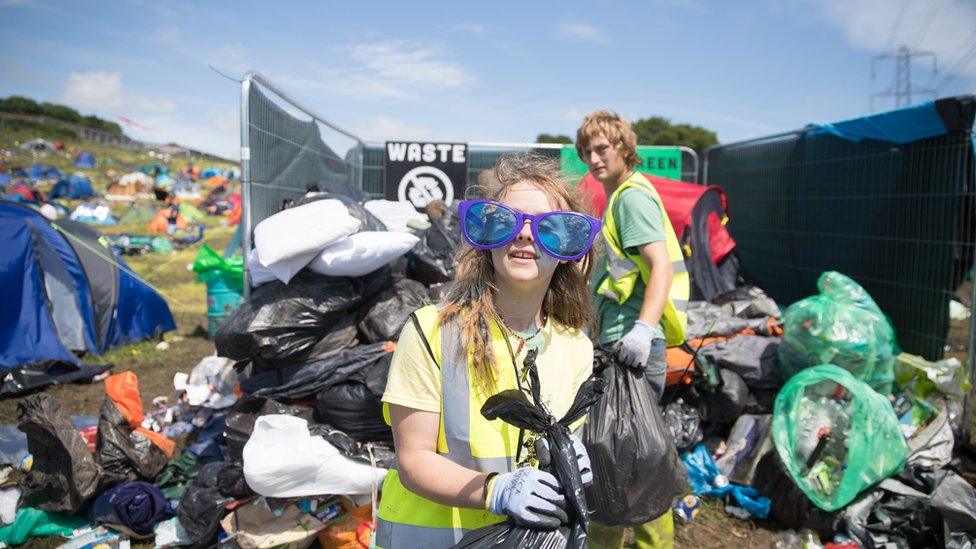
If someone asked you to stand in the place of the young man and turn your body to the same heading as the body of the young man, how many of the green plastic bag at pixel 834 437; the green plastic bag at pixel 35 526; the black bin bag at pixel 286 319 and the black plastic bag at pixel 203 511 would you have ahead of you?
3

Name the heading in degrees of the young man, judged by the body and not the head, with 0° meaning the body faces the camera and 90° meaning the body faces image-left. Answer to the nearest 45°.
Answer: approximately 90°

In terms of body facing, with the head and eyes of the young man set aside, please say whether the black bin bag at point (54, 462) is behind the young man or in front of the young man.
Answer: in front

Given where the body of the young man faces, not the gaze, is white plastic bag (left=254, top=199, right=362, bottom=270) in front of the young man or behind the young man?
in front

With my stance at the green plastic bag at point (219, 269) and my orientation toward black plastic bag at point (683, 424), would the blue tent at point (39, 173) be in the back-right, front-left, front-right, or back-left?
back-left
